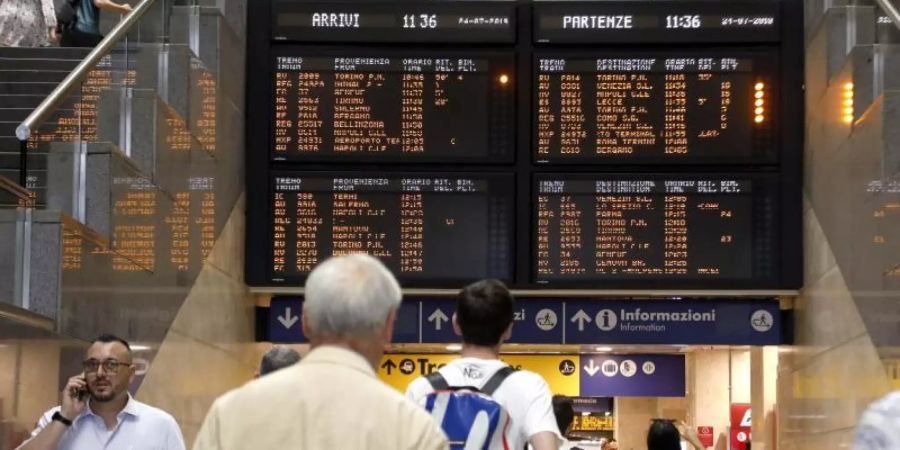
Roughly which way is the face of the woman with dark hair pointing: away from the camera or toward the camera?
away from the camera

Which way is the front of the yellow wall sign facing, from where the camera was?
facing the viewer

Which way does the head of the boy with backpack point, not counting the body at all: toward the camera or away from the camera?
away from the camera

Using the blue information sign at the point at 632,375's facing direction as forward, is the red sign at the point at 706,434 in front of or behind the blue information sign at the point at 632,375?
behind

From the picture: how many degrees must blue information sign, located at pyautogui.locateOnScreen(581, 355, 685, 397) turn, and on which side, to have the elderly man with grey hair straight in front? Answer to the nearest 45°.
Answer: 0° — it already faces them

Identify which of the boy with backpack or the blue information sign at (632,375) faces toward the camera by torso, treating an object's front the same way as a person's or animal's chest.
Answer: the blue information sign

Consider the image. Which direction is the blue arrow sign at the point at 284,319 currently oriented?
toward the camera

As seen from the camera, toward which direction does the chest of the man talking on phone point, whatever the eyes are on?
toward the camera

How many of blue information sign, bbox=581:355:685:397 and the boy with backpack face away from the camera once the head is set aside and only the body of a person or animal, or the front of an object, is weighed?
1

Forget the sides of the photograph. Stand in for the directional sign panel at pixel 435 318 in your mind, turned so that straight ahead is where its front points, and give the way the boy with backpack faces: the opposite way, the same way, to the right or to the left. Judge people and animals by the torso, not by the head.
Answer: the opposite way

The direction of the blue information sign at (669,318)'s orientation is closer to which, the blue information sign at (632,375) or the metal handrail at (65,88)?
the metal handrail
